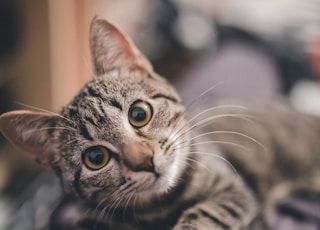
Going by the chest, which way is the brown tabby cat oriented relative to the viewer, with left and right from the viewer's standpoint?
facing the viewer and to the left of the viewer
